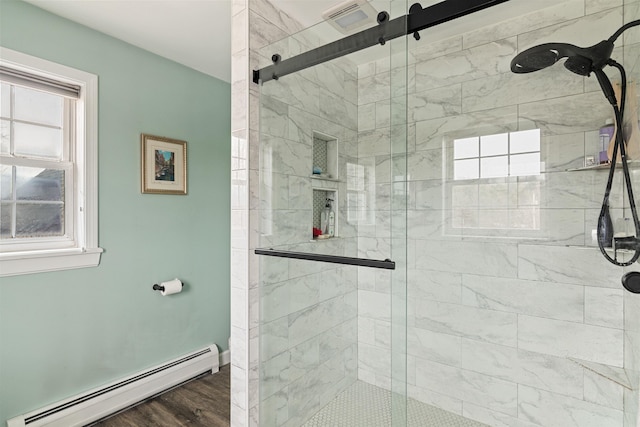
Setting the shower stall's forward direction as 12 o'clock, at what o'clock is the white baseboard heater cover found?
The white baseboard heater cover is roughly at 1 o'clock from the shower stall.

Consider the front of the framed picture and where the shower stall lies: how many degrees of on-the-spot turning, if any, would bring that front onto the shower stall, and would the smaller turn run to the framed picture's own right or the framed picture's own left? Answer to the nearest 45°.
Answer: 0° — it already faces it

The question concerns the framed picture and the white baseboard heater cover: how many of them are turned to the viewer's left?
0

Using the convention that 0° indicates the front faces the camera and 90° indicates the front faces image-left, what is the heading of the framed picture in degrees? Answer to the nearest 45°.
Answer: approximately 315°
